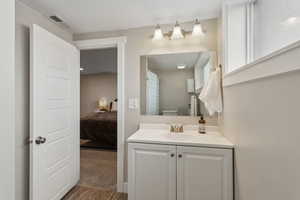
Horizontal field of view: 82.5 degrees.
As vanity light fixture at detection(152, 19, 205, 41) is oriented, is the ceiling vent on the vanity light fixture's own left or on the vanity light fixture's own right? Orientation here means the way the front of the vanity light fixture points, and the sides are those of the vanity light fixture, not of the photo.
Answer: on the vanity light fixture's own right

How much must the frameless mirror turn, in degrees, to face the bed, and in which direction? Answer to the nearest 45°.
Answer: approximately 135° to its right

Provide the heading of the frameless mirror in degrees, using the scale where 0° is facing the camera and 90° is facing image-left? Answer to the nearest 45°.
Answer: approximately 0°

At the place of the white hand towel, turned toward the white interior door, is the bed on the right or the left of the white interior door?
right

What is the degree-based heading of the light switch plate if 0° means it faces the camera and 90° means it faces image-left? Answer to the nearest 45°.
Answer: approximately 0°

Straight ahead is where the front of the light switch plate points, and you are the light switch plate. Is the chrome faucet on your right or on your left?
on your left
